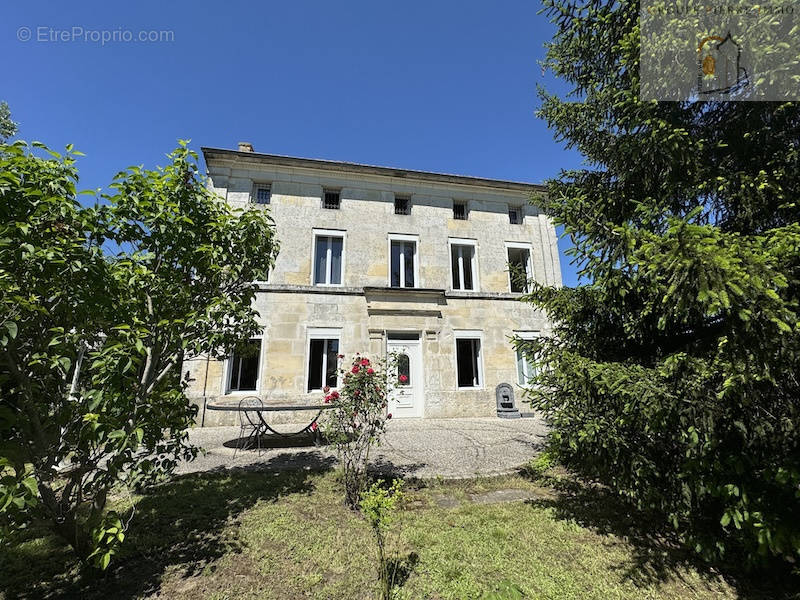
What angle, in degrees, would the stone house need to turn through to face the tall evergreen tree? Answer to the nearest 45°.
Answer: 0° — it already faces it

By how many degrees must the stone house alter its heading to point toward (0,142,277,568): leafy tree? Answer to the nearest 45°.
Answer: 0° — it already faces it

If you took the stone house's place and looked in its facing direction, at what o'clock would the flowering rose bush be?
The flowering rose bush is roughly at 12 o'clock from the stone house.

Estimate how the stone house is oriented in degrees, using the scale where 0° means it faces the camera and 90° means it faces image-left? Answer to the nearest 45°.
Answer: approximately 0°

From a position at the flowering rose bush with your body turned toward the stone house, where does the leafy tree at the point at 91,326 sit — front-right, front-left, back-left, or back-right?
back-left
